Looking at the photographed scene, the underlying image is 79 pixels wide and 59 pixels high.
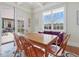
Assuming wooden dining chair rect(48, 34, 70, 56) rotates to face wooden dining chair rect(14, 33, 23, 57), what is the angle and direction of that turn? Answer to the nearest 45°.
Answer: approximately 45° to its left

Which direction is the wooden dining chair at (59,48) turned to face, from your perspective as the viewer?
facing away from the viewer and to the left of the viewer
